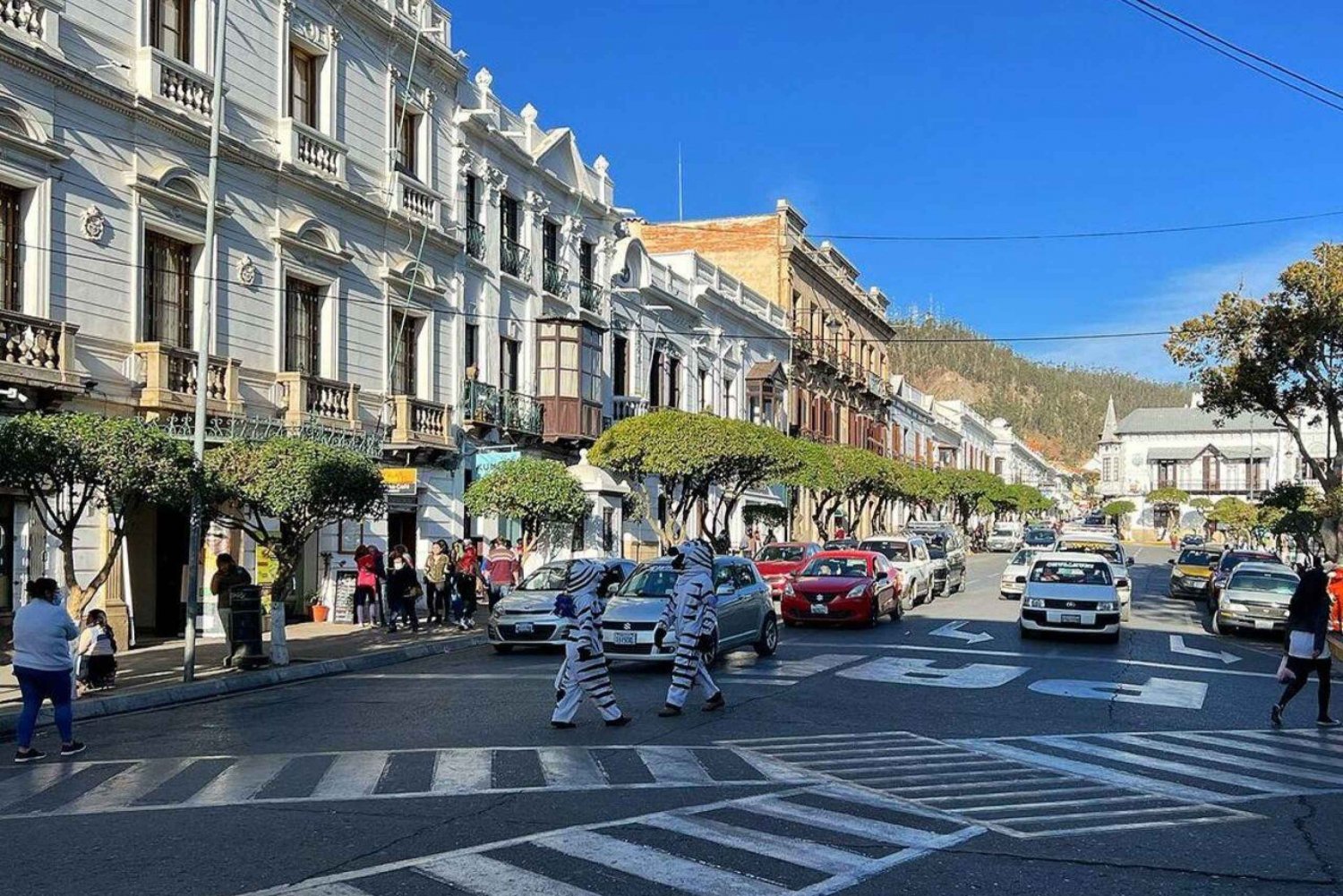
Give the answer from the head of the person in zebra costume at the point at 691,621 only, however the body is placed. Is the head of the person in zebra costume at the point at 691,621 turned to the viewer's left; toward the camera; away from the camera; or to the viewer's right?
to the viewer's left

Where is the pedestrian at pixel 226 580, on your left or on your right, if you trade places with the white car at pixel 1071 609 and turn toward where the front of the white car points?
on your right

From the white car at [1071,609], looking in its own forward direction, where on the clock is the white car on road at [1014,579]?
The white car on road is roughly at 6 o'clock from the white car.

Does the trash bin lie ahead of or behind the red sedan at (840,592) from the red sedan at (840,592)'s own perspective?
ahead

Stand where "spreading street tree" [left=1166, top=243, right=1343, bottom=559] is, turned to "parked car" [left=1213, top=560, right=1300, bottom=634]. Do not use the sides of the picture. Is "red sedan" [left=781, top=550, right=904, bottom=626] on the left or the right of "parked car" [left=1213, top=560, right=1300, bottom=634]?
right

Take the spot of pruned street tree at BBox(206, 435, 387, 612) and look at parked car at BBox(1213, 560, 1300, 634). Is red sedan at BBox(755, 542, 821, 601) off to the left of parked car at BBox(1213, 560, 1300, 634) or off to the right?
left

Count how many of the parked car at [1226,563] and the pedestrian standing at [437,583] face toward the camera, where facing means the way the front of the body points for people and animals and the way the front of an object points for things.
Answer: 2

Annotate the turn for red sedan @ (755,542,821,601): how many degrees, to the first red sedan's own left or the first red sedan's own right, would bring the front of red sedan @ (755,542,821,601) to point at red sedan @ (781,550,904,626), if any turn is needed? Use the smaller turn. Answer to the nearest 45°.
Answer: approximately 45° to the first red sedan's own left

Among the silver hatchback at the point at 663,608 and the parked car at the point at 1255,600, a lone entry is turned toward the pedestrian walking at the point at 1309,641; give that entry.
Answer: the parked car

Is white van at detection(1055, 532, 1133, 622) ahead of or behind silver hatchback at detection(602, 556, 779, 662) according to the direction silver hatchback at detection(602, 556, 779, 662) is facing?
behind

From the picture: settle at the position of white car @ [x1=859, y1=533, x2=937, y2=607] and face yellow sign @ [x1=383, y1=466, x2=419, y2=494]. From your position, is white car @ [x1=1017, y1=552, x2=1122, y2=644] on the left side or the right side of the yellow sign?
left
